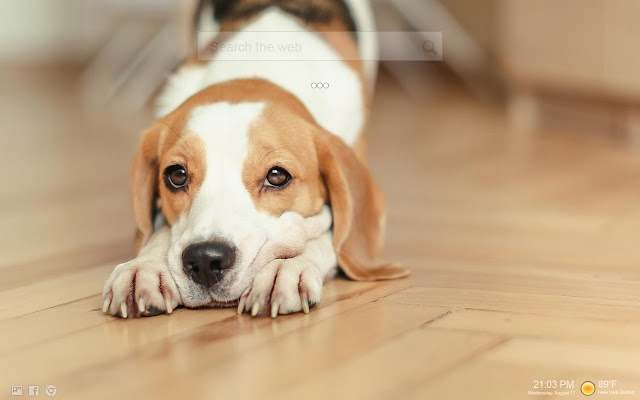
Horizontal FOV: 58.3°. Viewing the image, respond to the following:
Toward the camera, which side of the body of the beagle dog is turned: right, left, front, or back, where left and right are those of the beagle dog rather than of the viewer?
front
